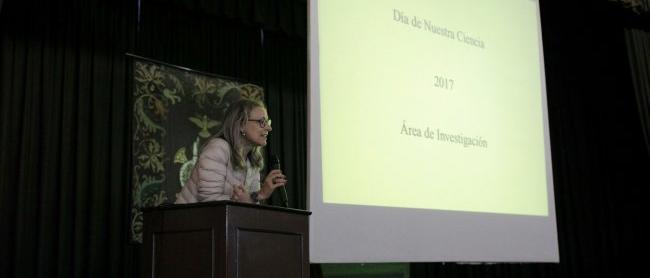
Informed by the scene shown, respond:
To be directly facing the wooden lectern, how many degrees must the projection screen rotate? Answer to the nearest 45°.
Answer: approximately 90° to its right

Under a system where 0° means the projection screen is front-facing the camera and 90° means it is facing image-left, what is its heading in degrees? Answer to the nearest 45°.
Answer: approximately 315°

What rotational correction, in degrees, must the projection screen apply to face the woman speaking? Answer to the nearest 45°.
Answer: approximately 90° to its right

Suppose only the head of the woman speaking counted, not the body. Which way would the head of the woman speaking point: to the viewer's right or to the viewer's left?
to the viewer's right
